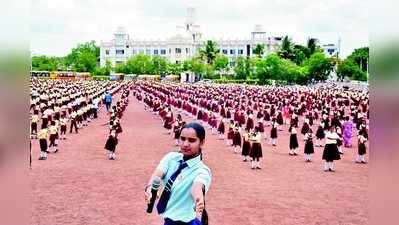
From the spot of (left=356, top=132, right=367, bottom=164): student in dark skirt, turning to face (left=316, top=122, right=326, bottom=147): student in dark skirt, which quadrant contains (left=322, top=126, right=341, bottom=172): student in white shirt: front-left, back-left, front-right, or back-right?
back-left

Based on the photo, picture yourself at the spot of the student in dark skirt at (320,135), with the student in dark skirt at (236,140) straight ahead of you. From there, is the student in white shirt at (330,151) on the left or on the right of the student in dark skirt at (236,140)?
left

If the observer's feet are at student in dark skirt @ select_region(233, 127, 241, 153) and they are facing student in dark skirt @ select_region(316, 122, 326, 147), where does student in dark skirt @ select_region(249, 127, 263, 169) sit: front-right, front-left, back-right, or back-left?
back-right

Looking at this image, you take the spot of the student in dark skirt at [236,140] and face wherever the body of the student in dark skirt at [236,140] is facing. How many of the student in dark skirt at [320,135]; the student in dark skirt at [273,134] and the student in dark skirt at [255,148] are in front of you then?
1

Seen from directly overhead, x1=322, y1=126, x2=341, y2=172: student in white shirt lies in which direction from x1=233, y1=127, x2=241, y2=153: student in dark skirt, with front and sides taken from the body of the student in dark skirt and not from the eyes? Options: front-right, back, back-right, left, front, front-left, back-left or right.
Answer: front-left

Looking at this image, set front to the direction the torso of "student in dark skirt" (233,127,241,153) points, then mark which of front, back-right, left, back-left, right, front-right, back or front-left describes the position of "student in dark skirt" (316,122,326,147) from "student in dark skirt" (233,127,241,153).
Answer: back-left

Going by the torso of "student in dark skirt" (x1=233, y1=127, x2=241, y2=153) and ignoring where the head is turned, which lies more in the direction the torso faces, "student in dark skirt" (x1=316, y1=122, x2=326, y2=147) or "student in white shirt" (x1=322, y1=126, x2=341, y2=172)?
the student in white shirt

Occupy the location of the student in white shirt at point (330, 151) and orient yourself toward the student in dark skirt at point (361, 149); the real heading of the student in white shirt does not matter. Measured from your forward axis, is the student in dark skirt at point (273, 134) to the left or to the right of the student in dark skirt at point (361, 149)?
left

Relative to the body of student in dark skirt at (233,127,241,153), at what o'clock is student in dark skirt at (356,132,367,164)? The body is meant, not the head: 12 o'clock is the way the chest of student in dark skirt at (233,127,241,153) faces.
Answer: student in dark skirt at (356,132,367,164) is roughly at 10 o'clock from student in dark skirt at (233,127,241,153).

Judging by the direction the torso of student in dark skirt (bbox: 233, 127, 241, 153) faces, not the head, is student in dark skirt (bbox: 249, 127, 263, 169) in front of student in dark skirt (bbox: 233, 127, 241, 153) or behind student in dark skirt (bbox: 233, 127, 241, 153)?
in front

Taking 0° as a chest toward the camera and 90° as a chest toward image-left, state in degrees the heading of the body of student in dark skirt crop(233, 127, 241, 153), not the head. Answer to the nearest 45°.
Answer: approximately 0°
